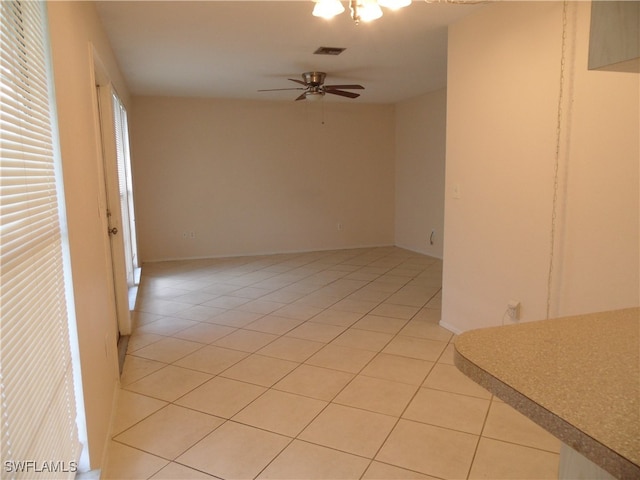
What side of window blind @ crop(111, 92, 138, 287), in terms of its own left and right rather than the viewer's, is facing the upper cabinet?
right

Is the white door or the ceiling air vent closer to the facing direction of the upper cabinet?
the white door

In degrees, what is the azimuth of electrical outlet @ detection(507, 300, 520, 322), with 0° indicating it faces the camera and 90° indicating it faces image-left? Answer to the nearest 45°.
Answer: approximately 45°

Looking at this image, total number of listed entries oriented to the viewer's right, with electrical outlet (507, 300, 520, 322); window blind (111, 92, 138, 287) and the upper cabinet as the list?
1

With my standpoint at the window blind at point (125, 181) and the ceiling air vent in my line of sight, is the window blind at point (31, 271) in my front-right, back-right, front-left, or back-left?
front-right

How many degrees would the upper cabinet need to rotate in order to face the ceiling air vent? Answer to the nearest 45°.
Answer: approximately 90° to its right

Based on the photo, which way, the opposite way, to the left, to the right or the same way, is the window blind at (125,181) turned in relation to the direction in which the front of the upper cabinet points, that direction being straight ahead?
the opposite way

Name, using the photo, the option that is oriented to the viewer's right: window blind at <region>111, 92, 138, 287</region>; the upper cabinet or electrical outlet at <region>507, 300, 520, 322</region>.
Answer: the window blind

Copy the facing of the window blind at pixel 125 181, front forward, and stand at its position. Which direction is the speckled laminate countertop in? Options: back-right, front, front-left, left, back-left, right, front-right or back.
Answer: right

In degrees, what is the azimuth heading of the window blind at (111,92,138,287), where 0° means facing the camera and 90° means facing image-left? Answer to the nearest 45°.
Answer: approximately 270°

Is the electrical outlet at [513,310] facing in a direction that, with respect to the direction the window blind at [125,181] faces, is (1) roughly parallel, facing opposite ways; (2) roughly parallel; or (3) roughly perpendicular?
roughly parallel, facing opposite ways

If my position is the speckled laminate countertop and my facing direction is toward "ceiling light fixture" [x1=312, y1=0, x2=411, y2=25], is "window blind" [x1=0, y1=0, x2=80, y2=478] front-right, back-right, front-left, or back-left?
front-left
